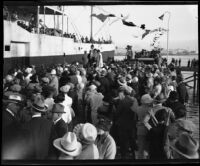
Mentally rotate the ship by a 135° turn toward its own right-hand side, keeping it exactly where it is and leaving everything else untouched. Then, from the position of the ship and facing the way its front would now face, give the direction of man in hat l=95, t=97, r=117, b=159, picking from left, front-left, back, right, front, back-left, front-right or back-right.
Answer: front

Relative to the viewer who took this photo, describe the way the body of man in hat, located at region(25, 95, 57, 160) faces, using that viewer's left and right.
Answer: facing away from the viewer

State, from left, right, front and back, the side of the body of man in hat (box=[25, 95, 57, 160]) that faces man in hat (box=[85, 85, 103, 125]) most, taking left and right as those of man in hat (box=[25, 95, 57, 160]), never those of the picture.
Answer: front

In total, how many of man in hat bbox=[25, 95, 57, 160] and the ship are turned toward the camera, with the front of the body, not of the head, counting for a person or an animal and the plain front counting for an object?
0

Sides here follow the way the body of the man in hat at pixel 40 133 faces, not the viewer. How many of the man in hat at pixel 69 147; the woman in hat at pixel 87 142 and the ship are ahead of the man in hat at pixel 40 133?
1

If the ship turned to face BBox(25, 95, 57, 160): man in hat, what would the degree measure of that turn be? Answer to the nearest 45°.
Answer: approximately 135° to its right

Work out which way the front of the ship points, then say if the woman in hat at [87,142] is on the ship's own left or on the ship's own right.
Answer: on the ship's own right

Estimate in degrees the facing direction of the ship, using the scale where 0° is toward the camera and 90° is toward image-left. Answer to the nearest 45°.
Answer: approximately 225°

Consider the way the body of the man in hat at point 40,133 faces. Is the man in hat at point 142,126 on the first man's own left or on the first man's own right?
on the first man's own right

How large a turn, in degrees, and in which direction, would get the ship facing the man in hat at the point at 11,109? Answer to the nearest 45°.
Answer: approximately 135° to its right

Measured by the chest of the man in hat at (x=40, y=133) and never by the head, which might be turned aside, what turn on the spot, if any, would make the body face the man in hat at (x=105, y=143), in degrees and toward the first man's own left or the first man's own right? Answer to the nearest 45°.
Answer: approximately 90° to the first man's own right

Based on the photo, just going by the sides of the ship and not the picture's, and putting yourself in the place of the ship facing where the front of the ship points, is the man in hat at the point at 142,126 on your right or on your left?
on your right

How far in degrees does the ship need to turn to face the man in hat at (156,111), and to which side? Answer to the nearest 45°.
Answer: approximately 135° to its right
